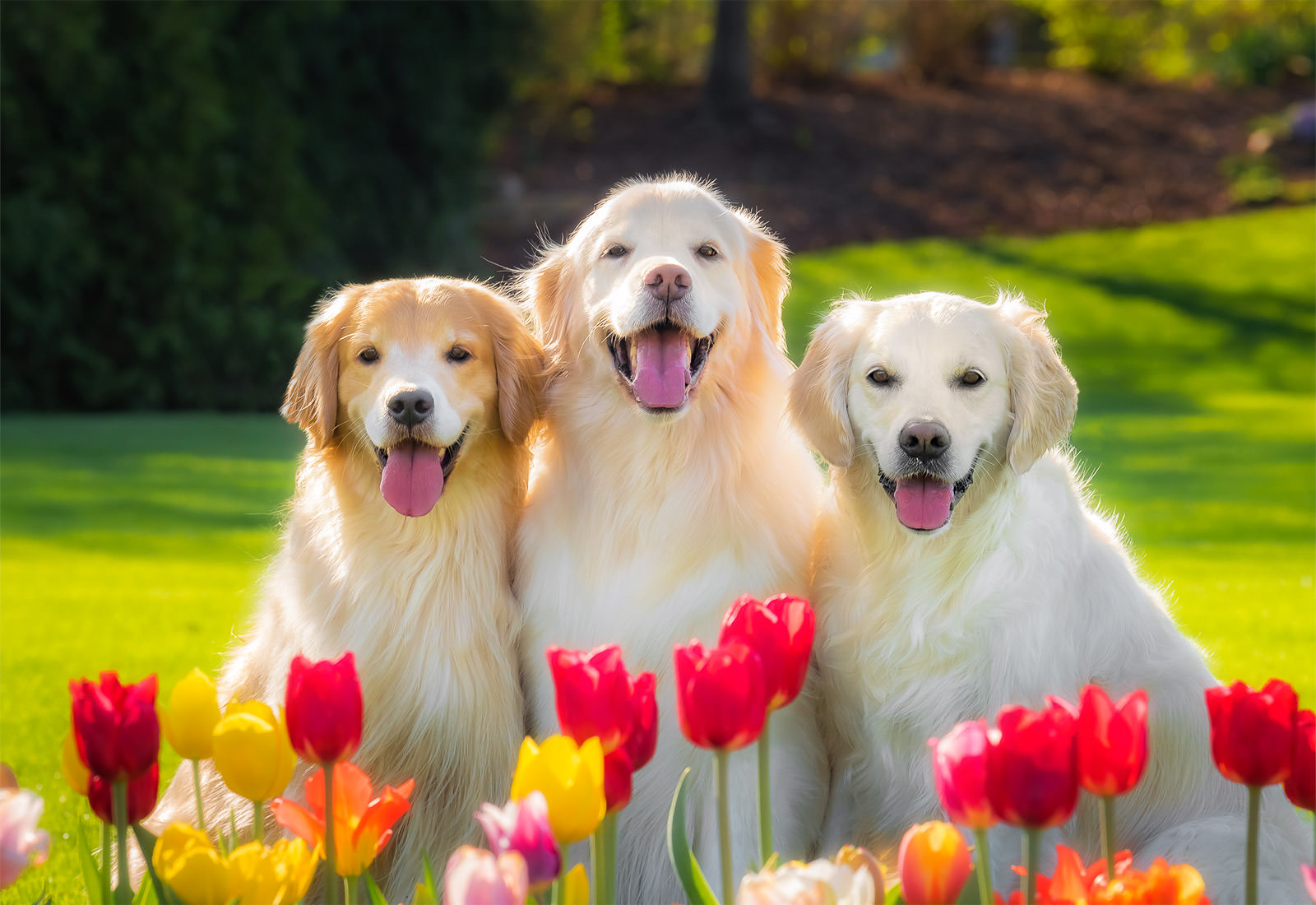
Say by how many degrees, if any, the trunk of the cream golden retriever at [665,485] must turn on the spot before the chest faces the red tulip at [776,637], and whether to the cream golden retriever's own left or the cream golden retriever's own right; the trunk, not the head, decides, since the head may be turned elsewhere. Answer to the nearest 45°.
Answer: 0° — it already faces it

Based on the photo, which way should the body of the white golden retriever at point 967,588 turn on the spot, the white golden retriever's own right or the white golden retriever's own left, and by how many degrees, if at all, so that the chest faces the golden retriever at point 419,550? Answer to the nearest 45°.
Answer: approximately 45° to the white golden retriever's own right

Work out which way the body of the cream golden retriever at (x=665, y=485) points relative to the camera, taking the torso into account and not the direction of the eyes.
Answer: toward the camera

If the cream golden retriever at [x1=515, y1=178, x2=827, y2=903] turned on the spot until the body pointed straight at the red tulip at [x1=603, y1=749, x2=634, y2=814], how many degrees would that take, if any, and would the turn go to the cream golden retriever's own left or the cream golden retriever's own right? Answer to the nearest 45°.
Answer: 0° — it already faces it

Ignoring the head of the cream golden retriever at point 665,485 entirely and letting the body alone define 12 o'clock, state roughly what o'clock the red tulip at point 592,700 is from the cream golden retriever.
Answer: The red tulip is roughly at 12 o'clock from the cream golden retriever.

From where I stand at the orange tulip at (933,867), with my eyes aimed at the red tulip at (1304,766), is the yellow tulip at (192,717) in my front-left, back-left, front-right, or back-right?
back-left

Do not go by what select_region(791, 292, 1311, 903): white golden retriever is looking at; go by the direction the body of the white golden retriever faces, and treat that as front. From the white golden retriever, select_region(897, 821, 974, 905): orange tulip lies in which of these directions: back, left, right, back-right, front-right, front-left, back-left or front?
front-left

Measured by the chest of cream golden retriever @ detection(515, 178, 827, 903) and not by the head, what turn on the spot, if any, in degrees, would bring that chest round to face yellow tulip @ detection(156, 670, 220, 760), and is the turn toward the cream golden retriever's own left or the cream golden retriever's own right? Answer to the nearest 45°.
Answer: approximately 45° to the cream golden retriever's own right

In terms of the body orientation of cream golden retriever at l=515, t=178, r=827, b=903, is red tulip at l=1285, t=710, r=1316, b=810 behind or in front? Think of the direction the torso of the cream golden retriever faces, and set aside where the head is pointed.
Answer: in front

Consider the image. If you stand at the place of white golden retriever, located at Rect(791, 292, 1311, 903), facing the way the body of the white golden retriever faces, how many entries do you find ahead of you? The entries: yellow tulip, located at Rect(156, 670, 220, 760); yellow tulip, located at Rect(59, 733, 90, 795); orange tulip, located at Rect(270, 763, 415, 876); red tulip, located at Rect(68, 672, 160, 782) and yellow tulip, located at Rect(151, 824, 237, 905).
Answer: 5

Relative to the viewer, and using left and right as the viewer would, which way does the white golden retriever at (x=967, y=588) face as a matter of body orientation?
facing the viewer and to the left of the viewer

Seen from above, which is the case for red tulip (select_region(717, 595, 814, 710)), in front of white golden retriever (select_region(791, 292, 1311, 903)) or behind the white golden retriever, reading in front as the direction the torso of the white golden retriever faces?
in front

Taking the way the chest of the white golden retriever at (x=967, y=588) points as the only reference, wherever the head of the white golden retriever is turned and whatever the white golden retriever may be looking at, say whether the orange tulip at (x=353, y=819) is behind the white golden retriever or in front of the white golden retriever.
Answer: in front

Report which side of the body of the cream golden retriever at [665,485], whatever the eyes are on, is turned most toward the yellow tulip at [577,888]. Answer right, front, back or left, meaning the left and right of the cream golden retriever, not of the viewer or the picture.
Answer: front

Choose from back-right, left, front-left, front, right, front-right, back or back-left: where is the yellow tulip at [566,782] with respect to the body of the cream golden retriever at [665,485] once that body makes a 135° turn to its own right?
back-left
